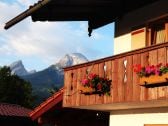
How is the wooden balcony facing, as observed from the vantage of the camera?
facing the viewer and to the left of the viewer
